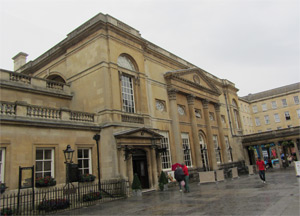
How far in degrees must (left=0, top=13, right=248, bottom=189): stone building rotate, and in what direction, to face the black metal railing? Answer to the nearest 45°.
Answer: approximately 45° to its right

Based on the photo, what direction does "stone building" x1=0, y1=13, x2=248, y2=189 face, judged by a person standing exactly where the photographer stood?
facing the viewer and to the right of the viewer
